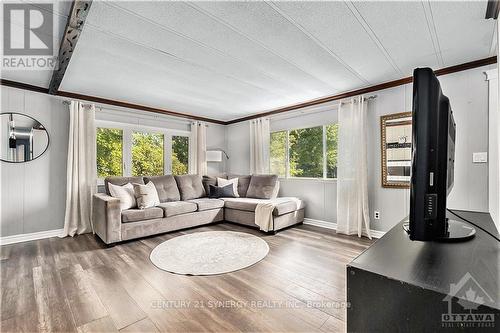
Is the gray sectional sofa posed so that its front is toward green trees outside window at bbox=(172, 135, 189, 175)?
no

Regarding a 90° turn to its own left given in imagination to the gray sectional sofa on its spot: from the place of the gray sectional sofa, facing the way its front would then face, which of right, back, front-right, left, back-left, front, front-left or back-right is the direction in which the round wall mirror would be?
back-left

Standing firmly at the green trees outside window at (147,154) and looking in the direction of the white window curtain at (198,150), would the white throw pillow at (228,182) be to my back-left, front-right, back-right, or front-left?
front-right

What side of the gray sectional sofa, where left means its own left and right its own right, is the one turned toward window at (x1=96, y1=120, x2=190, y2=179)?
back

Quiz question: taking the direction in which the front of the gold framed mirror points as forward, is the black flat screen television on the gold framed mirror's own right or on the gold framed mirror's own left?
on the gold framed mirror's own left

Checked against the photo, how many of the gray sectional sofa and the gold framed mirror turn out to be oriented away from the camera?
0

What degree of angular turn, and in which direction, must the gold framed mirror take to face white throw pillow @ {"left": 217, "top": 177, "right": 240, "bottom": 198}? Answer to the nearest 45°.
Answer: approximately 45° to its right

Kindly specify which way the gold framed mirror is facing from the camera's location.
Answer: facing the viewer and to the left of the viewer

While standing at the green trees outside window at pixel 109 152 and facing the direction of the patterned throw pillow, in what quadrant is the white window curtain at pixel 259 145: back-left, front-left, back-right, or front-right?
front-left

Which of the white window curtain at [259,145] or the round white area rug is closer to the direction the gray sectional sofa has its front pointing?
the round white area rug

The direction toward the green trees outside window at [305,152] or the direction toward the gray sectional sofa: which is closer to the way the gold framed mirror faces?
the gray sectional sofa

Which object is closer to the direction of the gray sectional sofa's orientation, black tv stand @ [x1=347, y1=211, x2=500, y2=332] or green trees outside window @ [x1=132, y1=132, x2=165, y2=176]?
the black tv stand

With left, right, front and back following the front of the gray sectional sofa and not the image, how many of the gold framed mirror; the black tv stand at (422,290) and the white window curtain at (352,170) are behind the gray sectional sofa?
0

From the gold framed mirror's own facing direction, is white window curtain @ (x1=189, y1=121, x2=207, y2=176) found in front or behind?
in front

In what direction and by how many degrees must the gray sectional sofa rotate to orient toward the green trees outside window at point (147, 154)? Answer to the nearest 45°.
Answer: approximately 180°

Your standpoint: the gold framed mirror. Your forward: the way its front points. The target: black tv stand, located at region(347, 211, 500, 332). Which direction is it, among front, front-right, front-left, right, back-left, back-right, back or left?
front-left

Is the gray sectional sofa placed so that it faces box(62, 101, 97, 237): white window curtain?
no

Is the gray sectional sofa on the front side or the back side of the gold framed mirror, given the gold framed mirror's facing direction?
on the front side

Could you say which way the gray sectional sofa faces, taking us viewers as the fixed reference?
facing the viewer and to the right of the viewer
